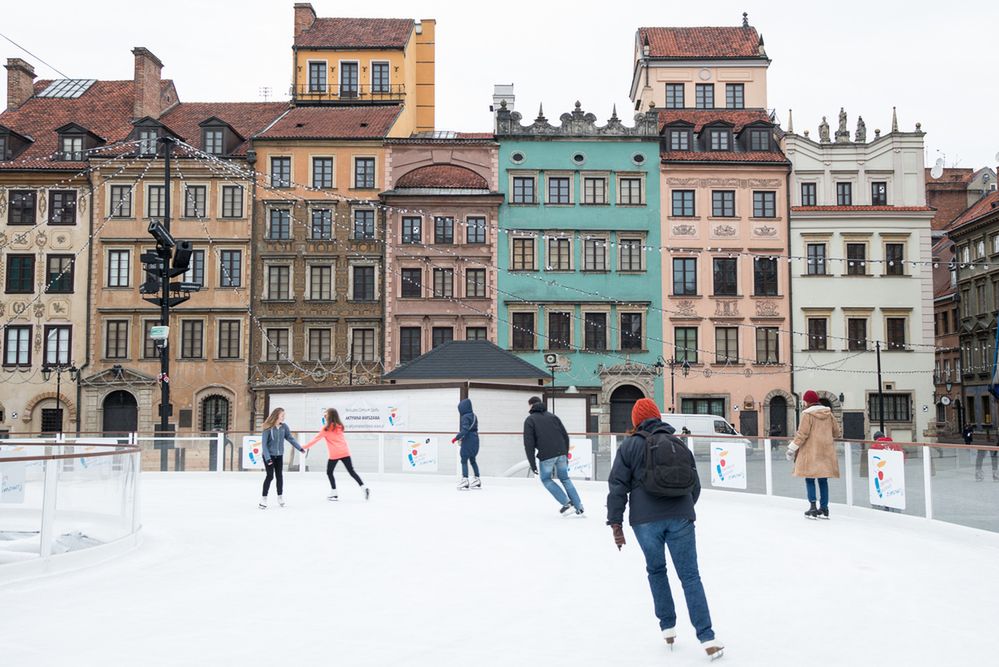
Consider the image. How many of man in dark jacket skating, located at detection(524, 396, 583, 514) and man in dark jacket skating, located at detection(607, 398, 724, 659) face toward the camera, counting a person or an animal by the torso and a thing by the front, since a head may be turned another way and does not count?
0

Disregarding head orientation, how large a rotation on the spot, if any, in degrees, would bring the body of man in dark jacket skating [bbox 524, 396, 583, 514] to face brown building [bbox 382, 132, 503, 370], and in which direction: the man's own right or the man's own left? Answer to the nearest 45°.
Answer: approximately 45° to the man's own right

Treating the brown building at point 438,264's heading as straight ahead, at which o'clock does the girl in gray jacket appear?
The girl in gray jacket is roughly at 12 o'clock from the brown building.

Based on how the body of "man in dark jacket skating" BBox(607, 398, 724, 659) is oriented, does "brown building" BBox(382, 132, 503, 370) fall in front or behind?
in front

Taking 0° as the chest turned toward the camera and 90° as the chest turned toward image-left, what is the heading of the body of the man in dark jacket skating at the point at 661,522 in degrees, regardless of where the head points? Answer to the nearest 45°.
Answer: approximately 135°

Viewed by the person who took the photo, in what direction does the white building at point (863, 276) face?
facing the viewer

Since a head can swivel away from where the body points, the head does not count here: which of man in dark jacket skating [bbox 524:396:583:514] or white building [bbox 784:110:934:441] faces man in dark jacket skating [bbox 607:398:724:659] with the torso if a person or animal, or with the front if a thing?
the white building

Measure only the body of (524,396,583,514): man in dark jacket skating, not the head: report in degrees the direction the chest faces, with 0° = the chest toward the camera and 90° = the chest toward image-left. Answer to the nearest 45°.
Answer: approximately 135°

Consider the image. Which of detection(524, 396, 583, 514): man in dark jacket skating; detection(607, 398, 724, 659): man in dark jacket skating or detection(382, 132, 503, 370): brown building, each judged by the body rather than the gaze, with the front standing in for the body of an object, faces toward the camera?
the brown building

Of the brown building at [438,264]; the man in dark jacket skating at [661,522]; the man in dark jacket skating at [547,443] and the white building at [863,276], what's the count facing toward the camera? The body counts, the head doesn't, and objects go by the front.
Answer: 2

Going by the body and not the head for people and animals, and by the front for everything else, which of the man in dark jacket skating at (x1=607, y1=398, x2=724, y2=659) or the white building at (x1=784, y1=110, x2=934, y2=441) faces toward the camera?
the white building

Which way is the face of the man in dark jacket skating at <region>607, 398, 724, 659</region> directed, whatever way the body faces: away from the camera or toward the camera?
away from the camera

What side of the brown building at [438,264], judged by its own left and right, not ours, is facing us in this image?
front

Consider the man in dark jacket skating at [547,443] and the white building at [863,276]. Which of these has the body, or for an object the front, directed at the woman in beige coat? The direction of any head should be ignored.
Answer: the white building

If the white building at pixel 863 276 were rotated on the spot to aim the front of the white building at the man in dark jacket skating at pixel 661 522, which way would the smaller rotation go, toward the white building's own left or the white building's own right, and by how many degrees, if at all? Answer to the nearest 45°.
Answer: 0° — it already faces them

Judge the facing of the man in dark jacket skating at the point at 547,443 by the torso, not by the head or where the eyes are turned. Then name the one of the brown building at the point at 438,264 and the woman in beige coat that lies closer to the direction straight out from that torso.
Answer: the brown building

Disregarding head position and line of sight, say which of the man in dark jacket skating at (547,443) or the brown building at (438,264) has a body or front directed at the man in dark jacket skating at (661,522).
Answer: the brown building

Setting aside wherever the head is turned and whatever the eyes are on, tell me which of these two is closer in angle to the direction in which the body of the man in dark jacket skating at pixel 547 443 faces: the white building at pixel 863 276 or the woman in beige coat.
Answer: the white building

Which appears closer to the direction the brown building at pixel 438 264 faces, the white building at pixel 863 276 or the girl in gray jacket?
the girl in gray jacket
